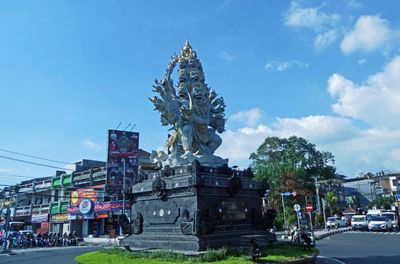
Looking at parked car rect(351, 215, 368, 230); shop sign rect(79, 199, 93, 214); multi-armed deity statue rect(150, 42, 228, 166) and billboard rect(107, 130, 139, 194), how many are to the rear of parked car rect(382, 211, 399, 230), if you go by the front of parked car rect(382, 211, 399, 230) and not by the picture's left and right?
0

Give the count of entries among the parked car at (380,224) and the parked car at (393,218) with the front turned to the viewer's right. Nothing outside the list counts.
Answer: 0

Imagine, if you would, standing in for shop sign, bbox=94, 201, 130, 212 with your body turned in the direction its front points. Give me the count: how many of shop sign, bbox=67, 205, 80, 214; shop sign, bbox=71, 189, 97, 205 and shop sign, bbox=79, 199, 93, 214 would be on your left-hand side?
0

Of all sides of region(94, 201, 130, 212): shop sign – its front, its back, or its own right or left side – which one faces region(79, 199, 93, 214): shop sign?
right

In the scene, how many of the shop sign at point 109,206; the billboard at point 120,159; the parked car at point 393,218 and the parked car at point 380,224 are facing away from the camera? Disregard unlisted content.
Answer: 0

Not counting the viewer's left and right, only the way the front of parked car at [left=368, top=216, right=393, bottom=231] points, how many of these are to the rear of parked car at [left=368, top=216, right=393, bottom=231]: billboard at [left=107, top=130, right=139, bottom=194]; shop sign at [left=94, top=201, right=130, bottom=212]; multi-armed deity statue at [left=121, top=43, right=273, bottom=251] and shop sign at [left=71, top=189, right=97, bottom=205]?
0

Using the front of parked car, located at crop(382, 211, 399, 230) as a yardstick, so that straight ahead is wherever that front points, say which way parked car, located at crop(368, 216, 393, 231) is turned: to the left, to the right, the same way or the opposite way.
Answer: the same way

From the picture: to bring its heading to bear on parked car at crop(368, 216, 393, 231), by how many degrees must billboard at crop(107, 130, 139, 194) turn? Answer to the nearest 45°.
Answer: approximately 45° to its left

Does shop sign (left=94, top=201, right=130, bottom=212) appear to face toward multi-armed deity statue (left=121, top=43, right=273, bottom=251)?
no

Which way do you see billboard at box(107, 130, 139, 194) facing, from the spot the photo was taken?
facing the viewer and to the right of the viewer

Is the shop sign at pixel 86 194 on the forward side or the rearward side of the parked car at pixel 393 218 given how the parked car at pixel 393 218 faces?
on the forward side

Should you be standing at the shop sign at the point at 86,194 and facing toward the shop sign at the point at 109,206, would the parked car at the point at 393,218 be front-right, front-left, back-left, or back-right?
front-left

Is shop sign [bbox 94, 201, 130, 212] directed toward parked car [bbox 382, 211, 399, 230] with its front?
no

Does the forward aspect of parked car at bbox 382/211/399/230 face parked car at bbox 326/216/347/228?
no

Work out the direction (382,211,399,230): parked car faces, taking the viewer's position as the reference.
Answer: facing the viewer and to the left of the viewer

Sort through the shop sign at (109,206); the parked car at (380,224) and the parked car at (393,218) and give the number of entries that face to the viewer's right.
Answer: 0

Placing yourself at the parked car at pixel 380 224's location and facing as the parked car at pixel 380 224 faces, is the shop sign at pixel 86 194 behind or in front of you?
in front
